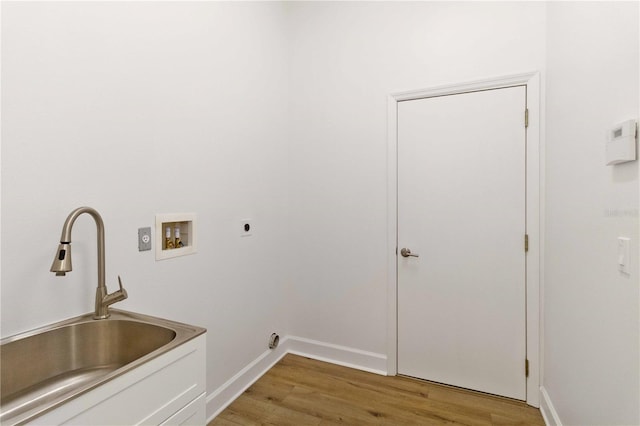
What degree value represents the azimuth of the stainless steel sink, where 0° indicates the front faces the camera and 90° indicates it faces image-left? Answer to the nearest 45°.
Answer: approximately 315°

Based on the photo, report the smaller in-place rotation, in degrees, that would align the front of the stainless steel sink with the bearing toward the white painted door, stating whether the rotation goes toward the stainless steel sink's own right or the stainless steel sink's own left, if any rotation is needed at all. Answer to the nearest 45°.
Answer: approximately 45° to the stainless steel sink's own left
